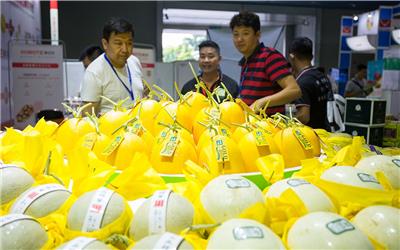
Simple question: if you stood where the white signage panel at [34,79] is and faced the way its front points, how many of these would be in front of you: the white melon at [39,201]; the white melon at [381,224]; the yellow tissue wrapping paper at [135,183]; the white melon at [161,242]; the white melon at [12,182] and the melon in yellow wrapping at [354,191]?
6

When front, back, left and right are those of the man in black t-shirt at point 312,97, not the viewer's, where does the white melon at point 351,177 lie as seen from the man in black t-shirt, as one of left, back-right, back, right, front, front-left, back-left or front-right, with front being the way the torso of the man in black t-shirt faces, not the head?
back-left

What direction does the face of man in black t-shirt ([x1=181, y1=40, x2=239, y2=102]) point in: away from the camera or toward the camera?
toward the camera

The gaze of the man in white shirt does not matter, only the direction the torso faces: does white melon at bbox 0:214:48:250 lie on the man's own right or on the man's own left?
on the man's own right

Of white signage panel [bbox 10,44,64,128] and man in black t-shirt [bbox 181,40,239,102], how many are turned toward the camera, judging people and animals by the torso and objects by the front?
2

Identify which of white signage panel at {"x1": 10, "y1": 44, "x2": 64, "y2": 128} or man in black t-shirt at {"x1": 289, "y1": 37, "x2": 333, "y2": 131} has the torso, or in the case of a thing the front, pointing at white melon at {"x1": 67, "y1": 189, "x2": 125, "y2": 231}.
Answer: the white signage panel

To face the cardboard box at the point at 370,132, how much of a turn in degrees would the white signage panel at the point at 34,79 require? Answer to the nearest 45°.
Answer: approximately 45° to its left

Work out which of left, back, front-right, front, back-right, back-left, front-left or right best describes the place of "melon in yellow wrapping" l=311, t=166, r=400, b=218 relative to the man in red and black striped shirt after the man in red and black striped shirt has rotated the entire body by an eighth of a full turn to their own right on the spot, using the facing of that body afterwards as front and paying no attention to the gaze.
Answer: left

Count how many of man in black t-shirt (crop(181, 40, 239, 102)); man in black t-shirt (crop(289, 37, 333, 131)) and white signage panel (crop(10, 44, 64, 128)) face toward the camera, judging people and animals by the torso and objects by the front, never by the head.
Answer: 2

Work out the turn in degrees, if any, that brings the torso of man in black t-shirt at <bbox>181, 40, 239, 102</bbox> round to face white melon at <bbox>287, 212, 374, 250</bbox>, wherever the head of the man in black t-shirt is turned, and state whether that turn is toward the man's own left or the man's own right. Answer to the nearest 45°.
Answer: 0° — they already face it

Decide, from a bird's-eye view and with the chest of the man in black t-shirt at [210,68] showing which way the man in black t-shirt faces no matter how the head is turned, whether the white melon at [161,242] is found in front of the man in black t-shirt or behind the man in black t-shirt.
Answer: in front

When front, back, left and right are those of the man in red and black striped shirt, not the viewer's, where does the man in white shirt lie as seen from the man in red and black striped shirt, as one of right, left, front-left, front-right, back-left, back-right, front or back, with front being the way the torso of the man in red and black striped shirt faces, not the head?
front-right

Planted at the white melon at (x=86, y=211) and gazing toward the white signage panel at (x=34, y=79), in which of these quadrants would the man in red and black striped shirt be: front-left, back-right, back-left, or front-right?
front-right

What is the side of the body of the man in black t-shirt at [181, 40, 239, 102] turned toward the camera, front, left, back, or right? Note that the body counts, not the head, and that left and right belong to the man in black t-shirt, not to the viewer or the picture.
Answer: front

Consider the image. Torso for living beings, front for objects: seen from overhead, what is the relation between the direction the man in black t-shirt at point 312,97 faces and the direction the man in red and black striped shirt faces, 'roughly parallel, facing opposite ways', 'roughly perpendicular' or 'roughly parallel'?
roughly perpendicular

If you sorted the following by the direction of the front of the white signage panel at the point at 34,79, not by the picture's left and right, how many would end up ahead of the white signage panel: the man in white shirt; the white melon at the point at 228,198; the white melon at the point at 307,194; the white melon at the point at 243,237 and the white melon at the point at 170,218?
5
